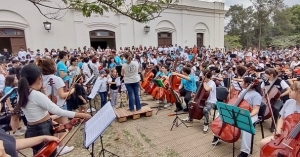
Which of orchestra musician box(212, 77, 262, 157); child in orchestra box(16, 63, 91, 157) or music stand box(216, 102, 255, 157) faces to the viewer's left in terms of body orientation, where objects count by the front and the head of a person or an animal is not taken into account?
the orchestra musician

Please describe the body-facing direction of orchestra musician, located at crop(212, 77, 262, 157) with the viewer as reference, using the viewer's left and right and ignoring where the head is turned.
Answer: facing to the left of the viewer

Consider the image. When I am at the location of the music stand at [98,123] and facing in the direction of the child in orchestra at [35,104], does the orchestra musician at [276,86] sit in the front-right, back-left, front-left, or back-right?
back-right

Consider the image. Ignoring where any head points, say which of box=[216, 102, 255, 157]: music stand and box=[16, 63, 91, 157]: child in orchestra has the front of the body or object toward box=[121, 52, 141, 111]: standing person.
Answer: the child in orchestra

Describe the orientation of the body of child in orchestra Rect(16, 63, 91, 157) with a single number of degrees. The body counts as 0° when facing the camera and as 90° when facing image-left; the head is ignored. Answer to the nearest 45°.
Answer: approximately 225°

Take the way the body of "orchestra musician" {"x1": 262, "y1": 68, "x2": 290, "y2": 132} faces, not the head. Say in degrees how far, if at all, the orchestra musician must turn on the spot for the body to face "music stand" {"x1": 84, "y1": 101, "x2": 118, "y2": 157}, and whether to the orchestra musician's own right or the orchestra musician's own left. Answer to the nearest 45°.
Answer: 0° — they already face it

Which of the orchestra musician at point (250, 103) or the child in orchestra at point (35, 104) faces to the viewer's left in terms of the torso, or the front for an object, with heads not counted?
the orchestra musician

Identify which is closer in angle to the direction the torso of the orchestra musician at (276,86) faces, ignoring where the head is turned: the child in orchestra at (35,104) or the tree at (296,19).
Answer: the child in orchestra

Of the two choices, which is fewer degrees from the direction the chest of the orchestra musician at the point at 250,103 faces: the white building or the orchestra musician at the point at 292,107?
the white building

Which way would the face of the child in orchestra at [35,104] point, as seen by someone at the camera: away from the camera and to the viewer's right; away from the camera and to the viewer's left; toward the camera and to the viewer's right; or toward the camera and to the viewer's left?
away from the camera and to the viewer's right

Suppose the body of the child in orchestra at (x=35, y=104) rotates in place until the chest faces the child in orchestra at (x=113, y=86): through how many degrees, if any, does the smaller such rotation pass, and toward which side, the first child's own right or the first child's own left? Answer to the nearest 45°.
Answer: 0° — they already face them

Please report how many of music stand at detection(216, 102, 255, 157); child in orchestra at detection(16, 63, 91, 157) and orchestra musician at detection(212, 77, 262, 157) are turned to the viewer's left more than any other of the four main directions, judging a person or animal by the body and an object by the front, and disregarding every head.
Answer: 1

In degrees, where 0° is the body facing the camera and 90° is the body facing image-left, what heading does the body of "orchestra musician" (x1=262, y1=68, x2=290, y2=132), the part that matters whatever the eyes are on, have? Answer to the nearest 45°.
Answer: approximately 45°

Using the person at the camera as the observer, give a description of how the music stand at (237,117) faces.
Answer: facing away from the viewer and to the right of the viewer
